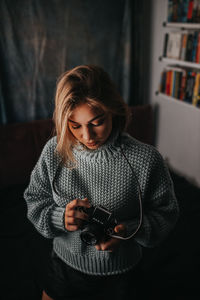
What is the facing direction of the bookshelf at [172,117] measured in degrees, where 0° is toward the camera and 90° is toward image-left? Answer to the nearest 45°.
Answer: approximately 45°

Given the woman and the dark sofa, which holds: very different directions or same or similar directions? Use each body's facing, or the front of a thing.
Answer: same or similar directions

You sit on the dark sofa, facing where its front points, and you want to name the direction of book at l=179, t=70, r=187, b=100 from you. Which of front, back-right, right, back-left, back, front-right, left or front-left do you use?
back-left

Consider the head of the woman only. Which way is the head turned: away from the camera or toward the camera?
toward the camera

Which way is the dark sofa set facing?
toward the camera

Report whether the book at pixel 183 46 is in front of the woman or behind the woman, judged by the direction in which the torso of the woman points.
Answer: behind

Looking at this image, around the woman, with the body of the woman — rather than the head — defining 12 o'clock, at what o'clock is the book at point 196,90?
The book is roughly at 7 o'clock from the woman.

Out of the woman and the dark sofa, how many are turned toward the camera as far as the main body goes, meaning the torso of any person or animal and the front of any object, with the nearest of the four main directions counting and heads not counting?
2

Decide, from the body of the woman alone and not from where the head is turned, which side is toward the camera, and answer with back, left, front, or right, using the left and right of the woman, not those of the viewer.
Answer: front

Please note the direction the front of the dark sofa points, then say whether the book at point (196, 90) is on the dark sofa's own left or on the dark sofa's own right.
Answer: on the dark sofa's own left

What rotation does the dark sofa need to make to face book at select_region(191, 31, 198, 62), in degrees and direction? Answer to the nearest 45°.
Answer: approximately 135° to its left

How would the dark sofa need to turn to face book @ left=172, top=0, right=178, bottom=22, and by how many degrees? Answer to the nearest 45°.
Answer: approximately 135° to its left

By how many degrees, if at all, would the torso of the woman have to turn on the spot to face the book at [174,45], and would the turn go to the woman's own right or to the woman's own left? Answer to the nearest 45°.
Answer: approximately 180°
